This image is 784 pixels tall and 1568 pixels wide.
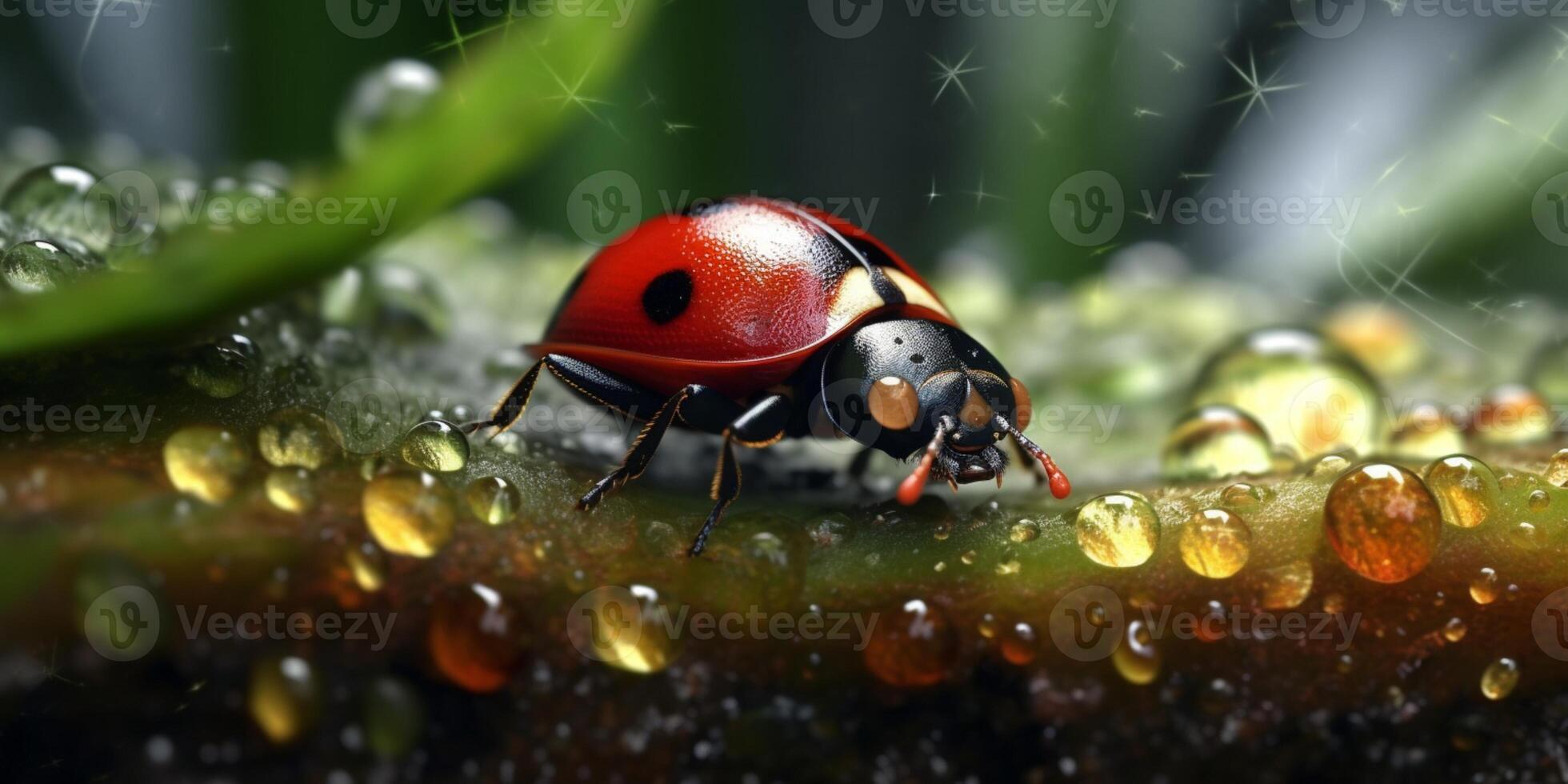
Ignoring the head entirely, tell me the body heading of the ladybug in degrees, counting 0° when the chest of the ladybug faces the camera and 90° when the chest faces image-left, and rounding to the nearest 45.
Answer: approximately 315°
